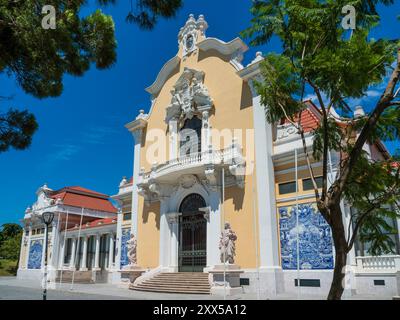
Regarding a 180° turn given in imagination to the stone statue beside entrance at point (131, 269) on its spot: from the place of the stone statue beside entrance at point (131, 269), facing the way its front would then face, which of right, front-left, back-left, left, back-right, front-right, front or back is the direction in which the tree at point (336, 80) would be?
back-right

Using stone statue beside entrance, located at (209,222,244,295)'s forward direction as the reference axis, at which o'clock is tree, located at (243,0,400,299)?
The tree is roughly at 10 o'clock from the stone statue beside entrance.

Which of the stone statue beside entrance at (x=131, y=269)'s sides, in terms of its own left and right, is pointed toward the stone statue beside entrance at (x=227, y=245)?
left

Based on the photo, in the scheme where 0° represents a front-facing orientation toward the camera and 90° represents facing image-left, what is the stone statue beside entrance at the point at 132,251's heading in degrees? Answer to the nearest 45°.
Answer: approximately 45°

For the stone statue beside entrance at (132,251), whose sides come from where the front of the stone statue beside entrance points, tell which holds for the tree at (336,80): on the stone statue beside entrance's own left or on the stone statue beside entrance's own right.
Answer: on the stone statue beside entrance's own left

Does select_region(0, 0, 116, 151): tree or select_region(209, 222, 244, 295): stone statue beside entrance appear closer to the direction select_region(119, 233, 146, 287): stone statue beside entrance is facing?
the tree

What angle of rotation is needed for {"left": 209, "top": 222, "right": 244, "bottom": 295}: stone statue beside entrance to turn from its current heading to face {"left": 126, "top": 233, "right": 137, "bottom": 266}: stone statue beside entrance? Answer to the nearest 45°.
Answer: approximately 90° to its right

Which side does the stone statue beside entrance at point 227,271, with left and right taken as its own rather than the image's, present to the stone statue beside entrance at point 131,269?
right

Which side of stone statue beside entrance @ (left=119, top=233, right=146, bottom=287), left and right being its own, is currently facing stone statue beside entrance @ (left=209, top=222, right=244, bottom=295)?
left
